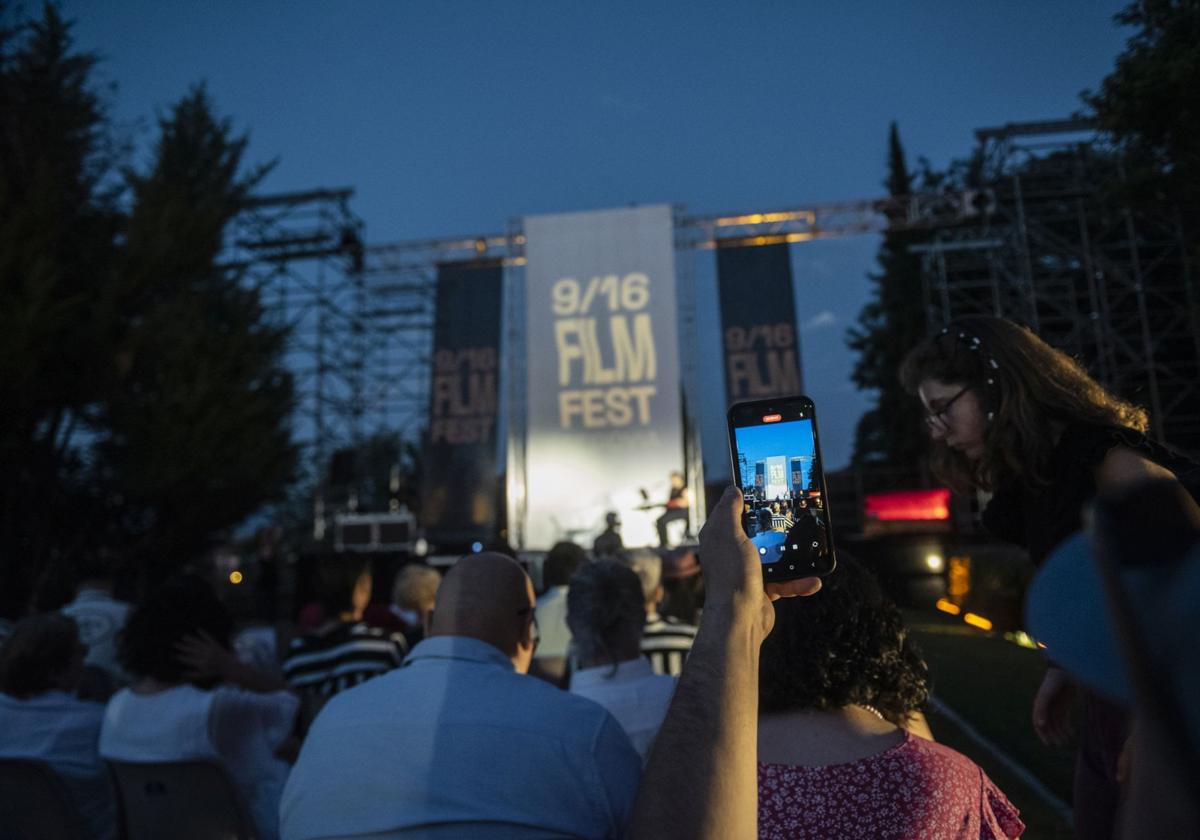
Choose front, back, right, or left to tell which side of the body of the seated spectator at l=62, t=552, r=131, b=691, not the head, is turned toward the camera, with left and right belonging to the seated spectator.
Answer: back

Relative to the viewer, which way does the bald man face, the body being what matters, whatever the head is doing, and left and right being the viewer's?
facing away from the viewer

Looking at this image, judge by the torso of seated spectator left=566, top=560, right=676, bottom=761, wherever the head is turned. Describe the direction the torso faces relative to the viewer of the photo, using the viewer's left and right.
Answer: facing away from the viewer

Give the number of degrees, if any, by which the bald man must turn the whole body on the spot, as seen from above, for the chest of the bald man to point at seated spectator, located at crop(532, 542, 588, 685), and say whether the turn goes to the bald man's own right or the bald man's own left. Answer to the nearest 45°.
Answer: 0° — they already face them

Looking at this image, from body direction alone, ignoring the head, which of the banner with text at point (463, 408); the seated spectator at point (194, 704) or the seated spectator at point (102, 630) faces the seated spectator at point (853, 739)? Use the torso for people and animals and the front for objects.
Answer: the banner with text

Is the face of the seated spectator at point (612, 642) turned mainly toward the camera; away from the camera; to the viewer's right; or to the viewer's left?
away from the camera

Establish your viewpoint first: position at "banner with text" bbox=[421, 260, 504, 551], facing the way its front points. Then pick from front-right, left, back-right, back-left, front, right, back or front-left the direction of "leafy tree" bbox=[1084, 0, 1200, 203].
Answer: front-left

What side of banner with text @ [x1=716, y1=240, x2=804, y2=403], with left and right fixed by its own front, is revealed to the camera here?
front

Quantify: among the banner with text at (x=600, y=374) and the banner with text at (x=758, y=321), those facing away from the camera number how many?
0

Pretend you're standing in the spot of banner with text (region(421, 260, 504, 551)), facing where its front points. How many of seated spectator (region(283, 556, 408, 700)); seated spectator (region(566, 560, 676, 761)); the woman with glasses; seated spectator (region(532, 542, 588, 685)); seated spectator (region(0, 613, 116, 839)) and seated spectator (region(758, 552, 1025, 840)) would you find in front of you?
6

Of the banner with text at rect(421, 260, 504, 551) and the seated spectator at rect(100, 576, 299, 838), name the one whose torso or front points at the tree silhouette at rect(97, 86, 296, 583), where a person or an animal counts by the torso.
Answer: the seated spectator

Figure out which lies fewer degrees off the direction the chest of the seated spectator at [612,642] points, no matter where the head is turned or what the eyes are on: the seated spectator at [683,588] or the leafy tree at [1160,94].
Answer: the seated spectator

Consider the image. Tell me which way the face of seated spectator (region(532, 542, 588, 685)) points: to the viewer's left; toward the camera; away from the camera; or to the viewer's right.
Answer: away from the camera

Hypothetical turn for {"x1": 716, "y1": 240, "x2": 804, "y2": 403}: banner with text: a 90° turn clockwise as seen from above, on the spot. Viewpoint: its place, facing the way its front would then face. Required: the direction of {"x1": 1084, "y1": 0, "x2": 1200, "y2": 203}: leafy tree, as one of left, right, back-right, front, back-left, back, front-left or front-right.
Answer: back-left

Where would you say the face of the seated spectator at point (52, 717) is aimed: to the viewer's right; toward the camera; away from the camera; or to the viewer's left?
away from the camera
